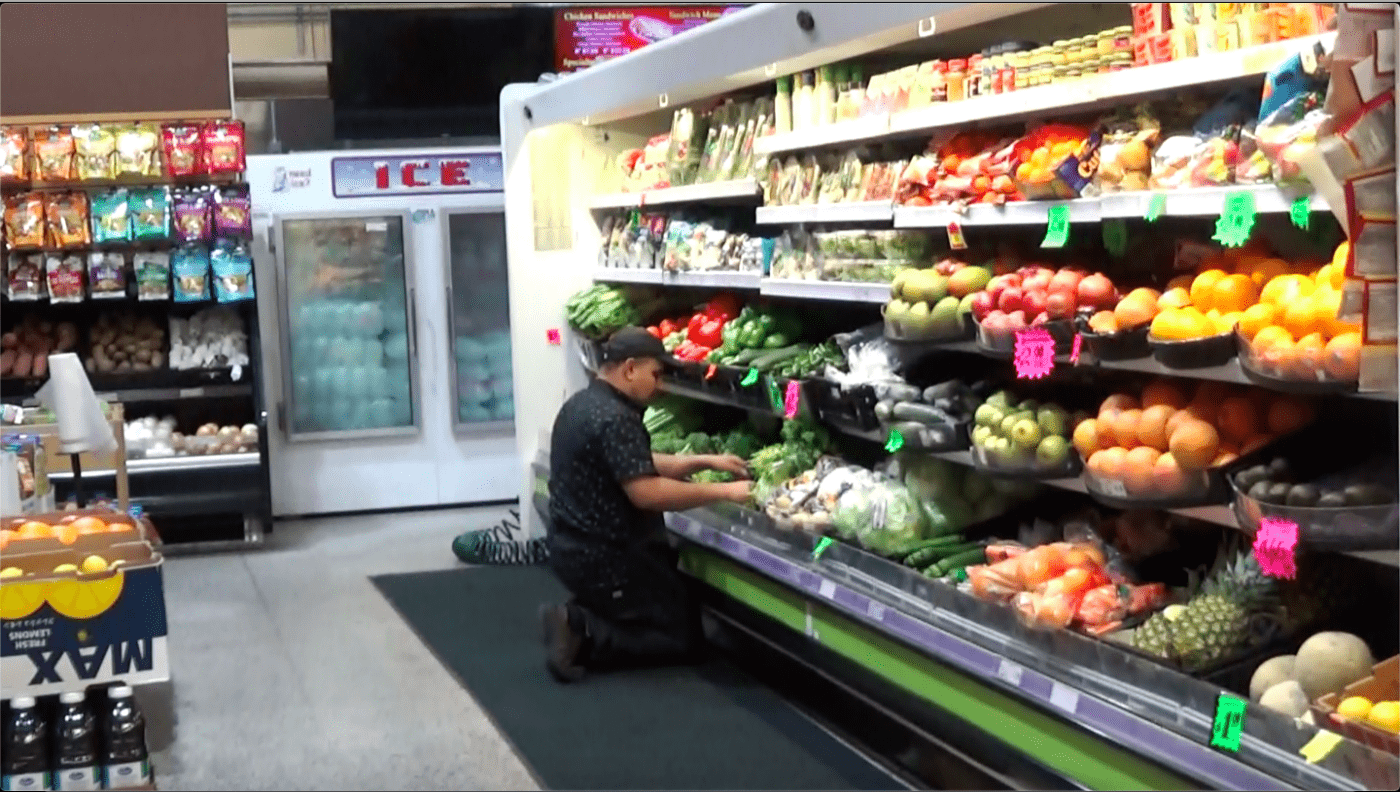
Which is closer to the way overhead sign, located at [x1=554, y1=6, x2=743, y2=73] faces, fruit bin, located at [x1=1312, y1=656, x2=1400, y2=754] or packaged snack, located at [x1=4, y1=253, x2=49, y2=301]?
the fruit bin

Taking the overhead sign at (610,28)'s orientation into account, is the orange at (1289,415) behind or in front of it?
in front

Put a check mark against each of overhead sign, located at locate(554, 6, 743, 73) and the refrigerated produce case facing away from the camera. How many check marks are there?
0

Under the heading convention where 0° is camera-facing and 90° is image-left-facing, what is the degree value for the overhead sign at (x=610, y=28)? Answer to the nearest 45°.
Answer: approximately 0°

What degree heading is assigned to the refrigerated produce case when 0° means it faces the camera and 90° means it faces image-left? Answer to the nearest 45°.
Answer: approximately 45°

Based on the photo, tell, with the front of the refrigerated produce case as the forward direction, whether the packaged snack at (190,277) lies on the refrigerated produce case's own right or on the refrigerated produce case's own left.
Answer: on the refrigerated produce case's own right

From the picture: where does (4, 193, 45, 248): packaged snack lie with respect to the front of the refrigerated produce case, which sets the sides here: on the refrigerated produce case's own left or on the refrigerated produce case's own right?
on the refrigerated produce case's own right
